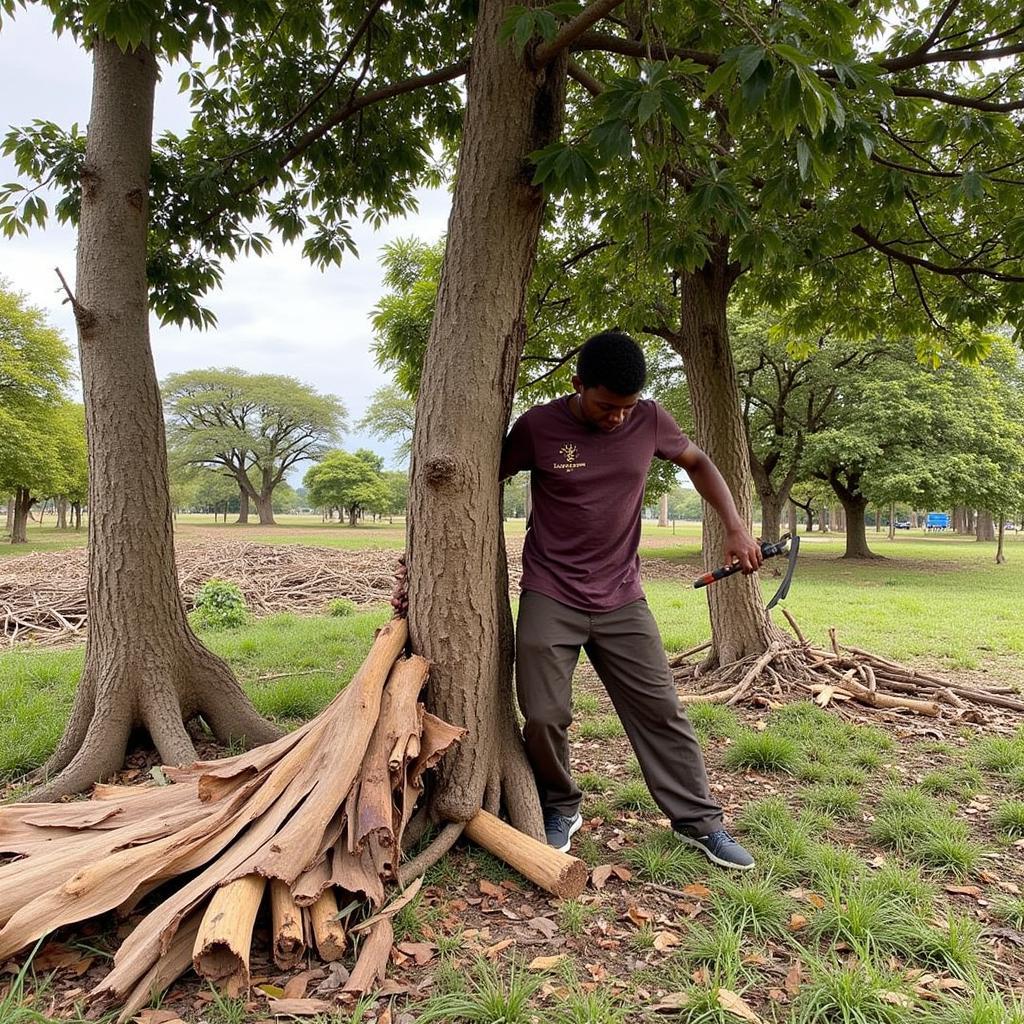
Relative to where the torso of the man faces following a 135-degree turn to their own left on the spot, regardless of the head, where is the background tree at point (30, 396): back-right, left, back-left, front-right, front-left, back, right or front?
left

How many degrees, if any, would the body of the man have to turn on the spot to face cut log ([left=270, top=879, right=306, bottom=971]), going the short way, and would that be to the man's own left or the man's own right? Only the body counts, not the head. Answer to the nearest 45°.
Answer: approximately 45° to the man's own right

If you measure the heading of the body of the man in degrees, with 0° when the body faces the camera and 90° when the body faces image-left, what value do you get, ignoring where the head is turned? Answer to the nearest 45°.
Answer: approximately 0°

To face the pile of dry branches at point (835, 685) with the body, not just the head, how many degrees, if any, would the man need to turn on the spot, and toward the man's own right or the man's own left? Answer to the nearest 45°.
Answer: approximately 135° to the man's own left

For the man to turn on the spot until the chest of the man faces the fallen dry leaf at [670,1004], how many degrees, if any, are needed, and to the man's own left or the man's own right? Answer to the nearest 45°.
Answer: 0° — they already face it

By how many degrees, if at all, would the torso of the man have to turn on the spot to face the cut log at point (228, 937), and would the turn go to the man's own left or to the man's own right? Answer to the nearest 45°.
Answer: approximately 45° to the man's own right

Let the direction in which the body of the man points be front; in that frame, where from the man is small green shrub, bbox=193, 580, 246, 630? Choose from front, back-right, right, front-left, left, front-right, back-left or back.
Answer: back-right
